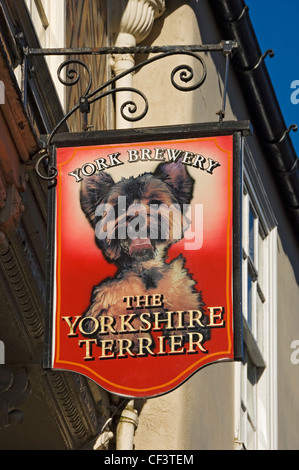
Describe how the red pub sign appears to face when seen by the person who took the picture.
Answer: facing the viewer
